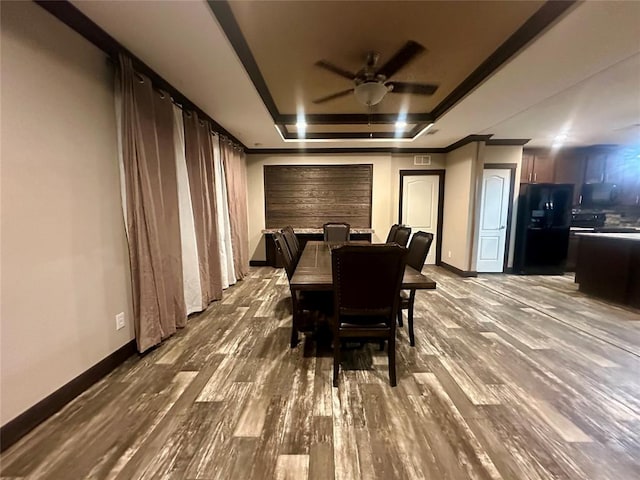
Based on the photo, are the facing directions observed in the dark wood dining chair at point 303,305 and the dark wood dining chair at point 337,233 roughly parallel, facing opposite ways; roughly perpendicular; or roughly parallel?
roughly perpendicular

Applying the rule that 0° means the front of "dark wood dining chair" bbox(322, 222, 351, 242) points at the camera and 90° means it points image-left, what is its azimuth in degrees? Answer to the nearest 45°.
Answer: approximately 0°

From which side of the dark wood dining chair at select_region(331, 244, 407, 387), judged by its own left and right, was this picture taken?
back

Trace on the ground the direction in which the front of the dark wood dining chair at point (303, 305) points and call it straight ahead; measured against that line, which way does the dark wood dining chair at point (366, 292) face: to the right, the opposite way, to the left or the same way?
to the left

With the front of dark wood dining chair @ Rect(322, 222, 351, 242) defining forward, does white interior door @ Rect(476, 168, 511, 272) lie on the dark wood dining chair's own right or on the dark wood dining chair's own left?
on the dark wood dining chair's own left

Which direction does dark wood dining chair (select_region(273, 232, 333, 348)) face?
to the viewer's right

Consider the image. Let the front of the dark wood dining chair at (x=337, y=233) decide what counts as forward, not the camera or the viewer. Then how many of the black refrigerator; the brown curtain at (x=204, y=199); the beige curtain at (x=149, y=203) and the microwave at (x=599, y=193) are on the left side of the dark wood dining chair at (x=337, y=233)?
2

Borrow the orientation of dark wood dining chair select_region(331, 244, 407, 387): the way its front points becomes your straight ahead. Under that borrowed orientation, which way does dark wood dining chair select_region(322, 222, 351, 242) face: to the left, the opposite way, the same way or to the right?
the opposite way
